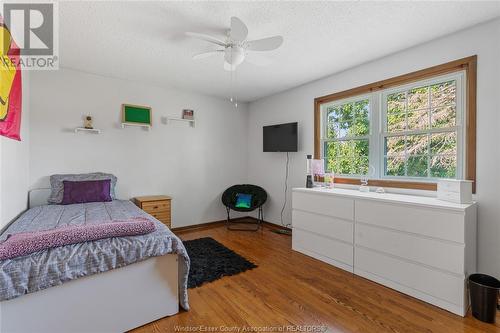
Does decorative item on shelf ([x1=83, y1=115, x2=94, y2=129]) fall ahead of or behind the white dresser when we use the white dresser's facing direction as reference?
ahead

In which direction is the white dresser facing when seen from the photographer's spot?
facing the viewer and to the left of the viewer

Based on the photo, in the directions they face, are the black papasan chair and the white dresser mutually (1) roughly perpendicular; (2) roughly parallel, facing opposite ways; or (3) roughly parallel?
roughly perpendicular

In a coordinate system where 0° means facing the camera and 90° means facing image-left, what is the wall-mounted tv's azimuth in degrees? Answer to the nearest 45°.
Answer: approximately 45°

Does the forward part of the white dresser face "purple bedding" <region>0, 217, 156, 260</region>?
yes

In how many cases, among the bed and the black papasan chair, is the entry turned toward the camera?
2

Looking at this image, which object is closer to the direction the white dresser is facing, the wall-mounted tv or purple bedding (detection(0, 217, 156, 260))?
the purple bedding

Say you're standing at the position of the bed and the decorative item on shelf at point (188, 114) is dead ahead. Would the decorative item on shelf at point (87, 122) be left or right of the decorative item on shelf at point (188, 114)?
left

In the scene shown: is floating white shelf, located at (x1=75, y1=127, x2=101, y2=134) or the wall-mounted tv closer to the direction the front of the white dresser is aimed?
the floating white shelf

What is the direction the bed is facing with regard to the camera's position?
facing the viewer

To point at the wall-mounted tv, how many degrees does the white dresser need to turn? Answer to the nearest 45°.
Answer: approximately 90° to its right

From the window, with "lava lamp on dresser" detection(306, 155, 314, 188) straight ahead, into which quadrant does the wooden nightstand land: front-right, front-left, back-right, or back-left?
front-left
